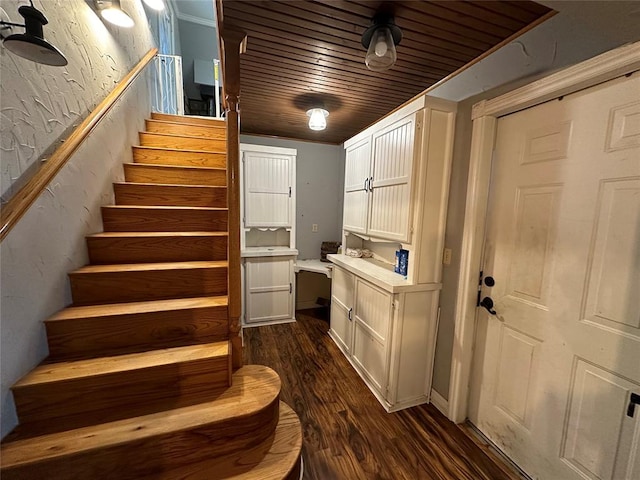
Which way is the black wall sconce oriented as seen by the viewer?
to the viewer's right

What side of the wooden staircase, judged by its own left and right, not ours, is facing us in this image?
front

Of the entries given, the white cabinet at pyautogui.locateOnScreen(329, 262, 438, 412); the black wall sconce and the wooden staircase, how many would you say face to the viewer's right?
1

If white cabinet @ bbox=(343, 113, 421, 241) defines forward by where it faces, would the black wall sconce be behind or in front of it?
in front

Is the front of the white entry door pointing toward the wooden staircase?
yes

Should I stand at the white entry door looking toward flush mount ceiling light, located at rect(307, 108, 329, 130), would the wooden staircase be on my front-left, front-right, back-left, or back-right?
front-left

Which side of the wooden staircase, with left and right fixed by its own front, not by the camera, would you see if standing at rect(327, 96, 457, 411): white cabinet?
left

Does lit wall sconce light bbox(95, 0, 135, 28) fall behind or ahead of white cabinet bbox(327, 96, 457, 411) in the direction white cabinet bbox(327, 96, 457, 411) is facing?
ahead

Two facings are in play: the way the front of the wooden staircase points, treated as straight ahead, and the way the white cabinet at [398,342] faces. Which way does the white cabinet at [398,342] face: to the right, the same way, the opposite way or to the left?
to the right

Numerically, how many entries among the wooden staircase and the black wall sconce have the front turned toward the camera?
1

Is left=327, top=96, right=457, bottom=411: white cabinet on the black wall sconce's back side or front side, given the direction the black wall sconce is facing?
on the front side

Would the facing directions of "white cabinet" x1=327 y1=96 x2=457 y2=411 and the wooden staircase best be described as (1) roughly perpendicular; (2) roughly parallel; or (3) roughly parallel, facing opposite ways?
roughly perpendicular

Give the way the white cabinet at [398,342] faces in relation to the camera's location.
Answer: facing the viewer and to the left of the viewer

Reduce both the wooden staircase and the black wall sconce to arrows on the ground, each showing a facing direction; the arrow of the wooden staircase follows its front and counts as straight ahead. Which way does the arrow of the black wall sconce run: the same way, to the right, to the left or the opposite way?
to the left
